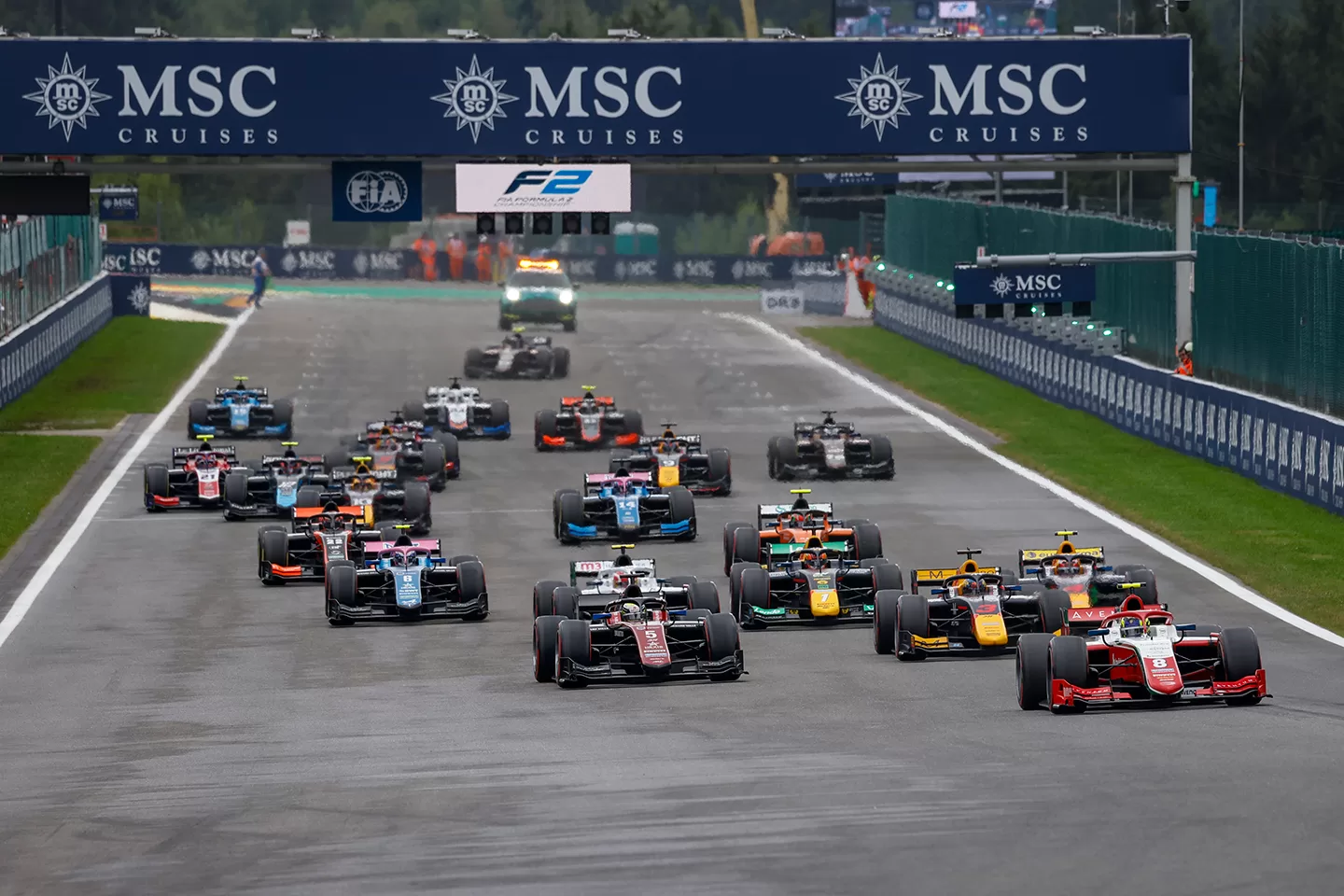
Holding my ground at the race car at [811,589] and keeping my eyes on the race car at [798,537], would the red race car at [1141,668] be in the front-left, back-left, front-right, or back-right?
back-right

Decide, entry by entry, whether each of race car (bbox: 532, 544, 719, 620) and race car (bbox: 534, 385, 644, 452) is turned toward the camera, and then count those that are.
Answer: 2

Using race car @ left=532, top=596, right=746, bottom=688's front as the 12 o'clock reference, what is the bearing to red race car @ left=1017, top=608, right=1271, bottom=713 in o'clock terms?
The red race car is roughly at 10 o'clock from the race car.

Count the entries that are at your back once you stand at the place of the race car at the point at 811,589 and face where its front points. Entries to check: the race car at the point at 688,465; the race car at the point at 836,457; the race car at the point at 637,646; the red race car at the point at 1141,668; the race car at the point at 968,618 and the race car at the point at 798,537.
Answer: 3

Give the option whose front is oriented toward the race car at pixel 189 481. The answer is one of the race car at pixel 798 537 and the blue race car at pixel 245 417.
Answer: the blue race car

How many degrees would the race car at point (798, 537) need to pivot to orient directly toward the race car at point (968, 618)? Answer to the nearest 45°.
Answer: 0° — it already faces it

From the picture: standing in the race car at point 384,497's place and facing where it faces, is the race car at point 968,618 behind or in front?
in front

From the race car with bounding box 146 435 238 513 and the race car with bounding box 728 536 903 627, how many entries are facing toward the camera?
2
